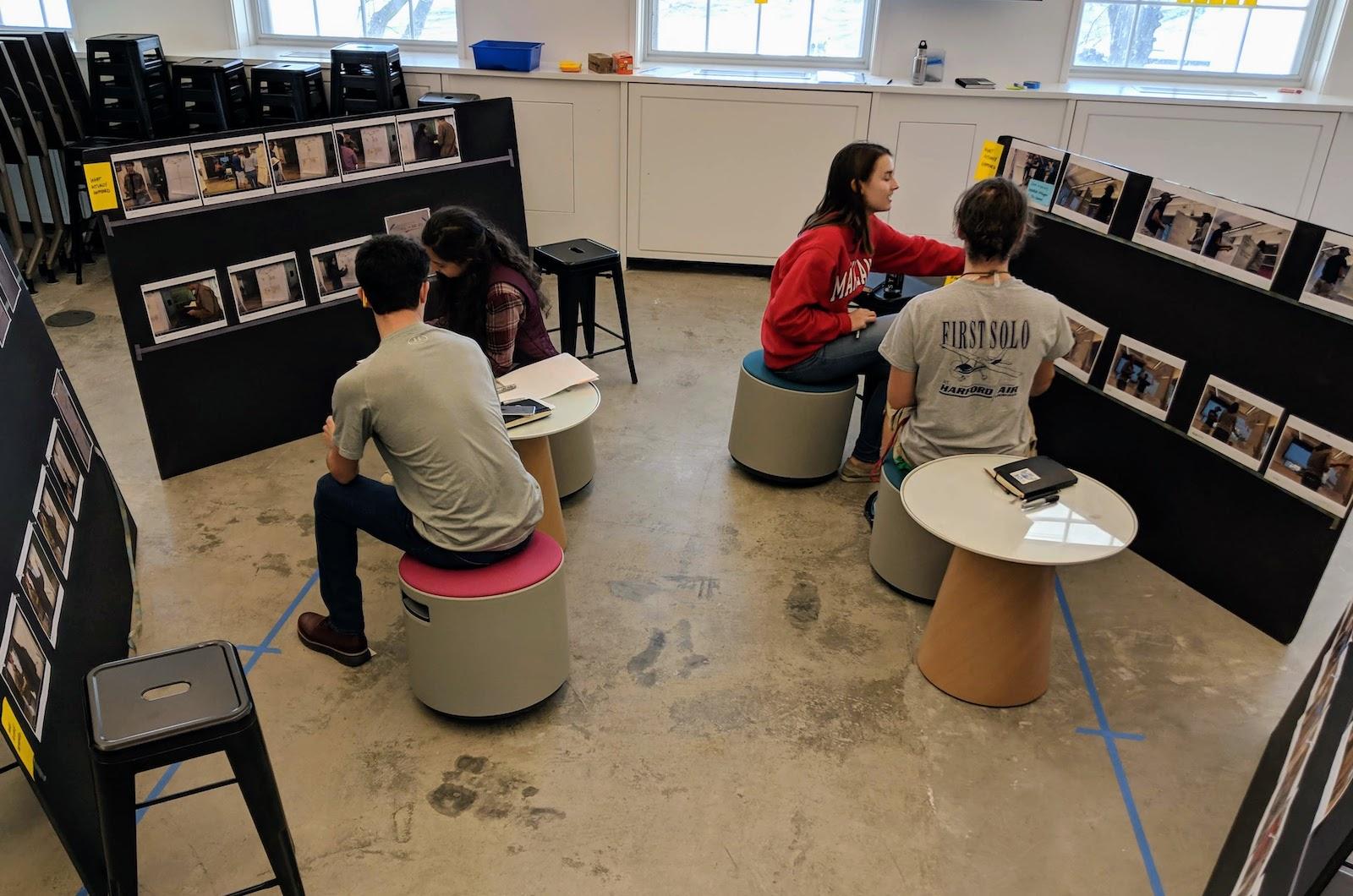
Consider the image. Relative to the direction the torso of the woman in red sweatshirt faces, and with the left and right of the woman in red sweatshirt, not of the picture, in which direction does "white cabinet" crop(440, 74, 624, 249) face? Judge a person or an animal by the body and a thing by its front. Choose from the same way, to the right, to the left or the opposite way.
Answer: to the right

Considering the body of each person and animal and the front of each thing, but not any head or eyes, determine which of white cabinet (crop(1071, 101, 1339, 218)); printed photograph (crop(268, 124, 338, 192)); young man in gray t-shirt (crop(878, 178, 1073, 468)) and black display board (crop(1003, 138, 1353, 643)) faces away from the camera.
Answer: the young man in gray t-shirt

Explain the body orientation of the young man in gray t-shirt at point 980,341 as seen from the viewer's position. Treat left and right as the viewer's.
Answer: facing away from the viewer

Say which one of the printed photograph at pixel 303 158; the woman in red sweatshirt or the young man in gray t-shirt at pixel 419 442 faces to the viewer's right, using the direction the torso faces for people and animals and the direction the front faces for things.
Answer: the woman in red sweatshirt

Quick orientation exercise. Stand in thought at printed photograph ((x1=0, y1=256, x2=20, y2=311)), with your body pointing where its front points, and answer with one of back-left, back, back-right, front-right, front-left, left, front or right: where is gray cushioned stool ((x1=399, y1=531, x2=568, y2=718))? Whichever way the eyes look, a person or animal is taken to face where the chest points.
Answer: front-right

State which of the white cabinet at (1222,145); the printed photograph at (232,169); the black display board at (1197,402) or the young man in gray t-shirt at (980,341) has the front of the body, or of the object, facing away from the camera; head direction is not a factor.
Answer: the young man in gray t-shirt

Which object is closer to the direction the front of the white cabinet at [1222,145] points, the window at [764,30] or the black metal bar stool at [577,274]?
the black metal bar stool

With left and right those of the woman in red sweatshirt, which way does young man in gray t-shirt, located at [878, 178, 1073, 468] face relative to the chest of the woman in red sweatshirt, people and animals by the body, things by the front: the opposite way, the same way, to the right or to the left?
to the left

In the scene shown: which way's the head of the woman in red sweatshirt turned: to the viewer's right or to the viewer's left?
to the viewer's right

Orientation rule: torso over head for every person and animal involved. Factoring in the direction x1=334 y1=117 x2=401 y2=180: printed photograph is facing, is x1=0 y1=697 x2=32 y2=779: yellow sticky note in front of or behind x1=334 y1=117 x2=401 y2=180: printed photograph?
in front

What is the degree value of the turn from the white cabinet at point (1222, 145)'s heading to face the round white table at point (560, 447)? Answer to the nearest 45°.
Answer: approximately 45° to its right

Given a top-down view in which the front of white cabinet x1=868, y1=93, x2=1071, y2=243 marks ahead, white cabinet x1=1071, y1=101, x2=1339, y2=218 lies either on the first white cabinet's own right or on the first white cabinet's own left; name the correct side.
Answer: on the first white cabinet's own left

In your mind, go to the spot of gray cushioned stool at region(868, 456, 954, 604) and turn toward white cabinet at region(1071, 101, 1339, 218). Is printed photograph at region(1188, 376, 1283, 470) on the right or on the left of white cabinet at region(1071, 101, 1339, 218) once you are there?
right

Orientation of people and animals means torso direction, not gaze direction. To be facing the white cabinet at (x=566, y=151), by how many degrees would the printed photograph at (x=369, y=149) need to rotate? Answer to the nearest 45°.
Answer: approximately 135° to its left

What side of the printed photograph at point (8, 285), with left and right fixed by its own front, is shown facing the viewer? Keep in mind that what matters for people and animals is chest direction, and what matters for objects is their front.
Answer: right

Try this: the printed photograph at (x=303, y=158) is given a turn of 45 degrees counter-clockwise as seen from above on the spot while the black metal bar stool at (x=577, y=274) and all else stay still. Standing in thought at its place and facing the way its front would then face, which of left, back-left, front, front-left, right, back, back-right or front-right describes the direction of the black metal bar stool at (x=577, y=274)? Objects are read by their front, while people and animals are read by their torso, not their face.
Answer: front-left
